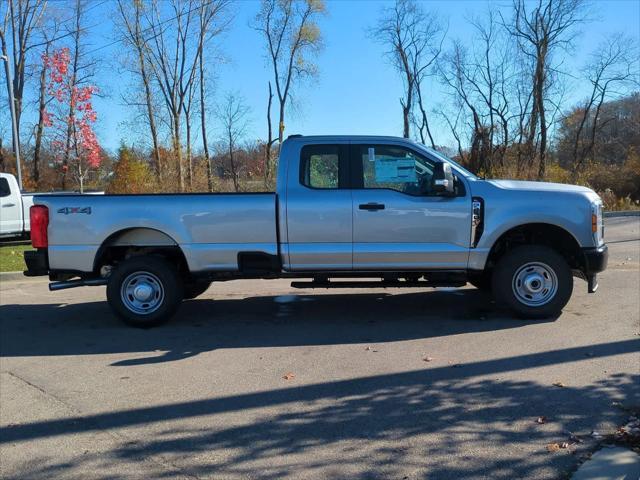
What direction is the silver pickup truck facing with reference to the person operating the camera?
facing to the right of the viewer
